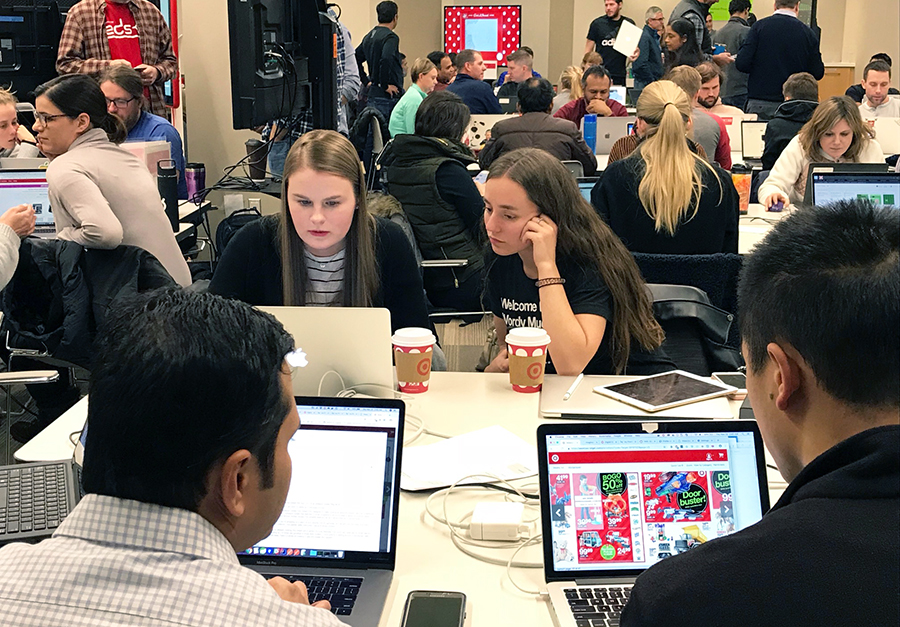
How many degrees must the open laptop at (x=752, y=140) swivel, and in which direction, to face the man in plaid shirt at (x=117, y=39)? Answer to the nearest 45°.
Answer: approximately 45° to its right

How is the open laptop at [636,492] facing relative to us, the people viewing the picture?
facing the viewer

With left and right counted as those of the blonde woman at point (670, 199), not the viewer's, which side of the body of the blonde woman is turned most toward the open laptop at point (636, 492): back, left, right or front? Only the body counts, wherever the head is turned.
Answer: back

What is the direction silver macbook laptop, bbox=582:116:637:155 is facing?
away from the camera

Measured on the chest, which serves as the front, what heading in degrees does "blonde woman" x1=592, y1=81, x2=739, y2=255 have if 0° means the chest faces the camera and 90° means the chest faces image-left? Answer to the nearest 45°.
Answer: approximately 180°

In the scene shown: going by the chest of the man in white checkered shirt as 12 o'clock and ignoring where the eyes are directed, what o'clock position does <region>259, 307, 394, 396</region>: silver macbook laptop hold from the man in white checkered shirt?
The silver macbook laptop is roughly at 11 o'clock from the man in white checkered shirt.

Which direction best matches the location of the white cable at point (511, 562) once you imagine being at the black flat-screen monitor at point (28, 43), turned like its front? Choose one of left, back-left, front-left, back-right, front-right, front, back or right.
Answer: back

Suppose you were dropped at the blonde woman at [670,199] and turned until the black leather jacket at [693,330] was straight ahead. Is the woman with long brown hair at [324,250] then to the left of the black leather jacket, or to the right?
right

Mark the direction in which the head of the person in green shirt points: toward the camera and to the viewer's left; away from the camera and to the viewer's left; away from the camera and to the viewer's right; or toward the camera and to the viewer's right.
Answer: toward the camera and to the viewer's right

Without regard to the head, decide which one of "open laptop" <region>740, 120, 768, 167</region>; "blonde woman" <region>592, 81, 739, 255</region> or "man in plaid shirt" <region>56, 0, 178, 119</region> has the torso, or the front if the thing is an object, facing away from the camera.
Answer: the blonde woman

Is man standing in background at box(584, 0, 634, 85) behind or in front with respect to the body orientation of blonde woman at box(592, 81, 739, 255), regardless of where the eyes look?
in front
